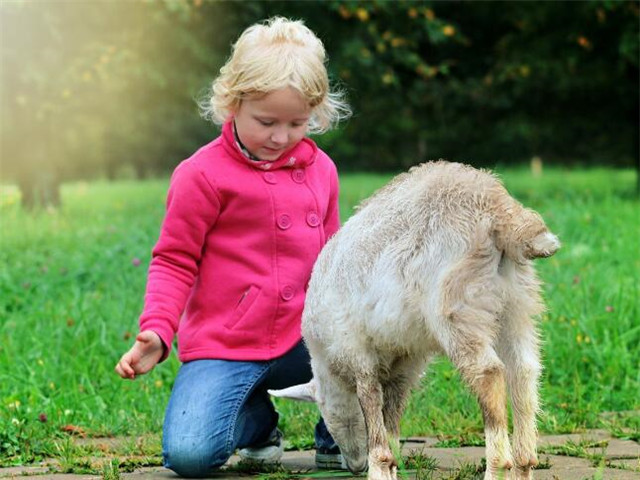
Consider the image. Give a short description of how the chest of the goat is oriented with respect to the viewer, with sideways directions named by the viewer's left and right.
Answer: facing away from the viewer and to the left of the viewer

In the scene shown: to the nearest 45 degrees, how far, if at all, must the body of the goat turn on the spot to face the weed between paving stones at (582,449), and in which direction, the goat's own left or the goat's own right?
approximately 90° to the goat's own right

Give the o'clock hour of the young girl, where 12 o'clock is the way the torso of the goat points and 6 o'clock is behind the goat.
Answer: The young girl is roughly at 12 o'clock from the goat.

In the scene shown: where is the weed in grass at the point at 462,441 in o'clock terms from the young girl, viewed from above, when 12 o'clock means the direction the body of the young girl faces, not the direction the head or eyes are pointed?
The weed in grass is roughly at 10 o'clock from the young girl.

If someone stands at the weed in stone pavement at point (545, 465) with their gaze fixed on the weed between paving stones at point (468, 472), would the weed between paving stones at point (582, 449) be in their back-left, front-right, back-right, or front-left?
back-right

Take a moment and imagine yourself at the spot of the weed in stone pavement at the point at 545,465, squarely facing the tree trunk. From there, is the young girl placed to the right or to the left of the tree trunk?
left

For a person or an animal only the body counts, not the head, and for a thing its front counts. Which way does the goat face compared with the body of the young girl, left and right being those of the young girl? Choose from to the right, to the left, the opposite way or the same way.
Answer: the opposite way
